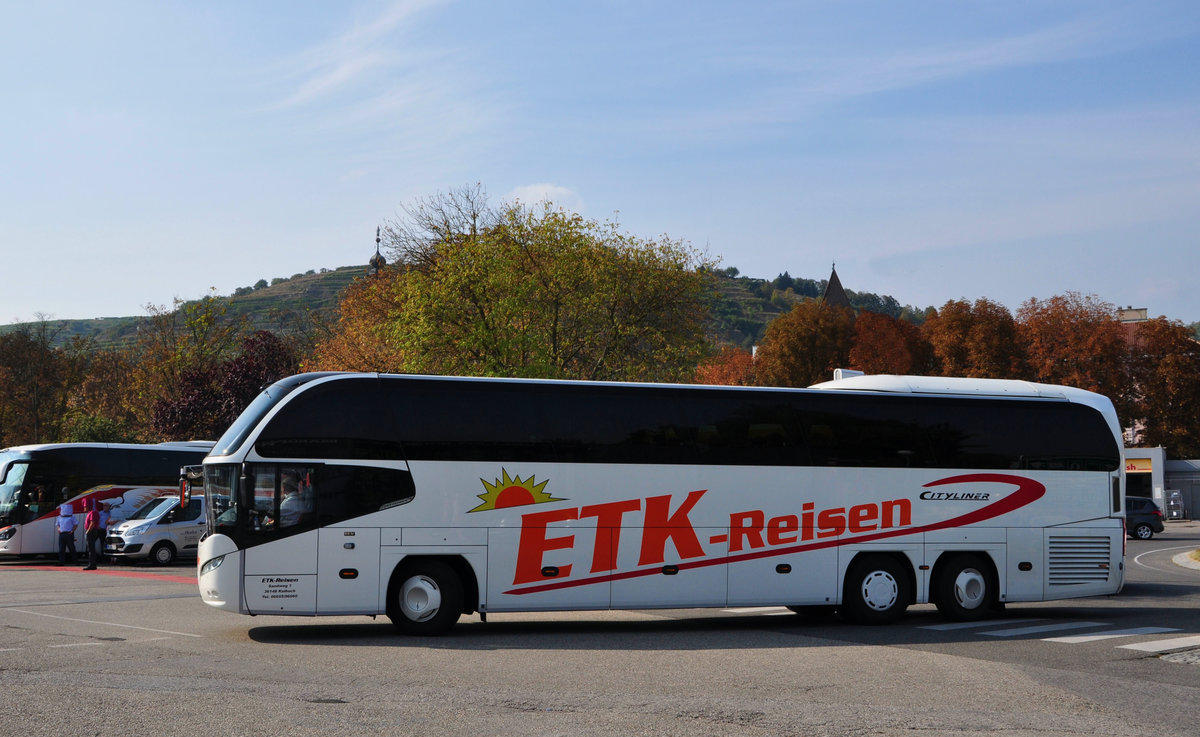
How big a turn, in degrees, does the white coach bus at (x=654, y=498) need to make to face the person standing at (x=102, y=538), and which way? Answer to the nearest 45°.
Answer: approximately 45° to its right

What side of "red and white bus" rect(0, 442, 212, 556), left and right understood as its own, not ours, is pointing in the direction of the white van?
left

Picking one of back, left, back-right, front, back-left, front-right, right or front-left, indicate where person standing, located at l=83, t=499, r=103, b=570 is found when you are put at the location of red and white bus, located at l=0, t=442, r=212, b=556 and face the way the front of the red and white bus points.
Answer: front-left

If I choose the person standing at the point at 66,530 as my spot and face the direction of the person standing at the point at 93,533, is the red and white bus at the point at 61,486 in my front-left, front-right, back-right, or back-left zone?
back-left

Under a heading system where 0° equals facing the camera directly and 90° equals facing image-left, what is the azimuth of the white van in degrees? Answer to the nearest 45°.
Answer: approximately 45°

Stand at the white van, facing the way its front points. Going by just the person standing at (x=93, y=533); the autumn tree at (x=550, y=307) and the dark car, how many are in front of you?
1

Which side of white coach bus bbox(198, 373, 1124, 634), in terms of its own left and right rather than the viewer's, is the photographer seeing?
left

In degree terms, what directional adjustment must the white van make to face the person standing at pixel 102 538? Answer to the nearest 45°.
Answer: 0° — it already faces them

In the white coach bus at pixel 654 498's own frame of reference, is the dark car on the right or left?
on its right

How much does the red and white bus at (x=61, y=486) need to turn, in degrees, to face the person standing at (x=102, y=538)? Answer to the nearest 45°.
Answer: approximately 45° to its left

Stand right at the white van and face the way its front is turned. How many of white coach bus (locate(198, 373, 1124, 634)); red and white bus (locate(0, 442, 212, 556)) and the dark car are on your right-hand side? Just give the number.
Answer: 1

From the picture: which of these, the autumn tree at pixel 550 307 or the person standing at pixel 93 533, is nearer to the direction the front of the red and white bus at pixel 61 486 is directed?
the person standing
